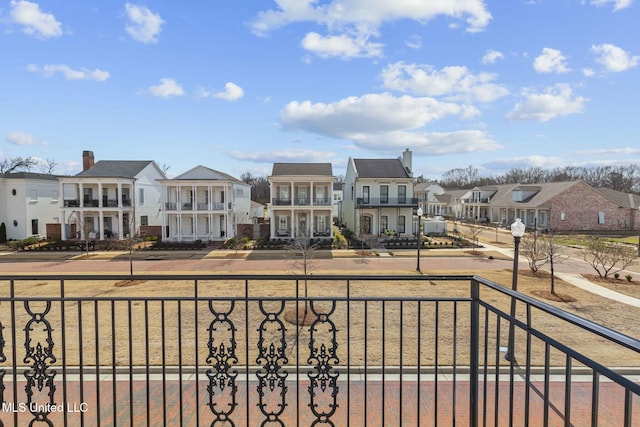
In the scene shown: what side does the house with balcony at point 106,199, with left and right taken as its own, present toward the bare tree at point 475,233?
left

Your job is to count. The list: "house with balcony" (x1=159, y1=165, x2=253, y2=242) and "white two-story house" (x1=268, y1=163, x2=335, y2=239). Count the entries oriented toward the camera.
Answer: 2

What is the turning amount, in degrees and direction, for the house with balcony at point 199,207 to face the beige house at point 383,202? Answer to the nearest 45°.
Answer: approximately 90° to its left

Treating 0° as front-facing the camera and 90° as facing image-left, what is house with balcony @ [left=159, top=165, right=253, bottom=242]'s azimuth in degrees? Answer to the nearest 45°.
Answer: approximately 0°

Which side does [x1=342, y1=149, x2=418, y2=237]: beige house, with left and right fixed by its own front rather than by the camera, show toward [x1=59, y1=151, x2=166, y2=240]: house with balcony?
right

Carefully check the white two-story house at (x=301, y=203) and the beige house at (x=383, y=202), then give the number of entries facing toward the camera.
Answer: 2

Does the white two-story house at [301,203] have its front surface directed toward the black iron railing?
yes

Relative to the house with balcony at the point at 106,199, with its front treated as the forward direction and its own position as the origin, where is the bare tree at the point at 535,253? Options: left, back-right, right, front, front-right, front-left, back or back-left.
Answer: left

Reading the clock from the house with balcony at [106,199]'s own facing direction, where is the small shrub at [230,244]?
The small shrub is roughly at 9 o'clock from the house with balcony.

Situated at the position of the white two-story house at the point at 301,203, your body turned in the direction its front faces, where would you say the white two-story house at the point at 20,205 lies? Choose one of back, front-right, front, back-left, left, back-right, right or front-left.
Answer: right

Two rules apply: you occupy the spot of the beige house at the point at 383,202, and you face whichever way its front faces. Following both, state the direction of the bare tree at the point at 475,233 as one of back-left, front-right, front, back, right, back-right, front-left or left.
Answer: left

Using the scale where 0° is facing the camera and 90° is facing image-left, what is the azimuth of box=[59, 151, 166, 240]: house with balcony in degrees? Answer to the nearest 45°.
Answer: approximately 45°
